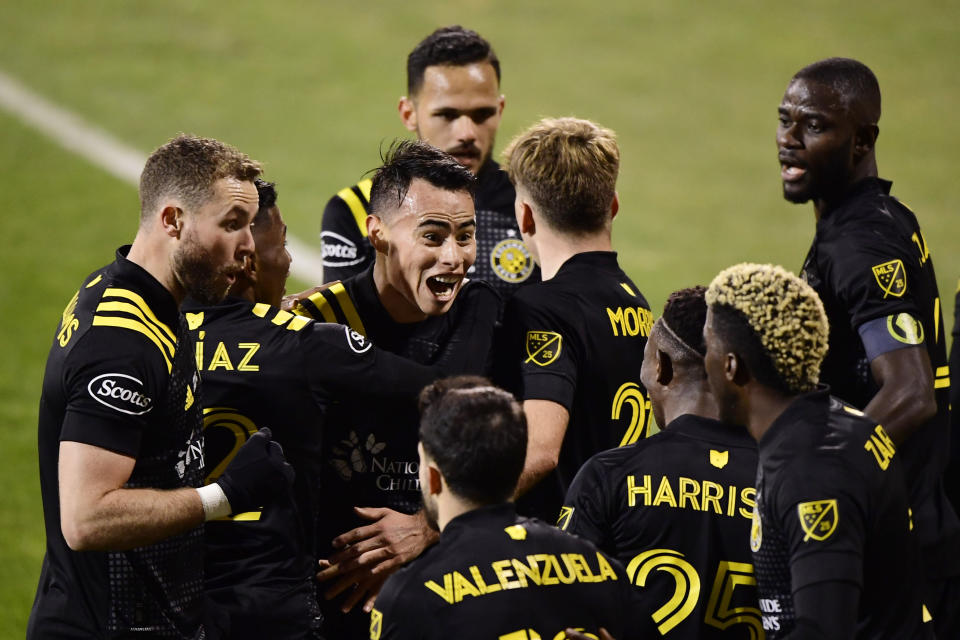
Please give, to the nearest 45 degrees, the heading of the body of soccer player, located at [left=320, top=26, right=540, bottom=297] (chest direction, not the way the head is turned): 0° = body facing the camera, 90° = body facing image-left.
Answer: approximately 315°

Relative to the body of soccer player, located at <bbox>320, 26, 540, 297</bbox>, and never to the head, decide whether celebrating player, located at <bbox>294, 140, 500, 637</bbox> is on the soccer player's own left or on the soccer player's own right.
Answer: on the soccer player's own right

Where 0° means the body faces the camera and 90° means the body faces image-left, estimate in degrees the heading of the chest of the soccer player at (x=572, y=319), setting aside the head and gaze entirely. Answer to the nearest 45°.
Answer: approximately 135°

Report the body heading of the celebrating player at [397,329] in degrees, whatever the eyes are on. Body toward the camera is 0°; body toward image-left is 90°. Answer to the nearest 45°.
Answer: approximately 315°

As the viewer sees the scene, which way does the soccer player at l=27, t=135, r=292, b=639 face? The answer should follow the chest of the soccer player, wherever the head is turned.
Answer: to the viewer's right

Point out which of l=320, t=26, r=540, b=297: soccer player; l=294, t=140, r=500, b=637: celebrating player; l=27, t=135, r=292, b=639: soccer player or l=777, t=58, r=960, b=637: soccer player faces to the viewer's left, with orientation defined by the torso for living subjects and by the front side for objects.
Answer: l=777, t=58, r=960, b=637: soccer player

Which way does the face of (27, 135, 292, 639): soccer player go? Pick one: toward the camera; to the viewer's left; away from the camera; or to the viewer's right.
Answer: to the viewer's right

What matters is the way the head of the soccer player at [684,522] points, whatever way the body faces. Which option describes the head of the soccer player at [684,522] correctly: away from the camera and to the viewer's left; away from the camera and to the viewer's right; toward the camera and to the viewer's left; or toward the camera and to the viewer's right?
away from the camera and to the viewer's left

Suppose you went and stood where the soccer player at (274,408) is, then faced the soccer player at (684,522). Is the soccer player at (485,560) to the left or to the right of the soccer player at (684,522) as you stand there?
right

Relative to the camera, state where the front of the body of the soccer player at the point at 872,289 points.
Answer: to the viewer's left

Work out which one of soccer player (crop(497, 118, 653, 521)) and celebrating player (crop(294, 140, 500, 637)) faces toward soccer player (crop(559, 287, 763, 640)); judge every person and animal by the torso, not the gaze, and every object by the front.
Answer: the celebrating player

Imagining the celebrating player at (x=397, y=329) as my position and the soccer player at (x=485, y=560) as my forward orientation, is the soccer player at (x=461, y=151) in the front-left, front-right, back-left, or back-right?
back-left
